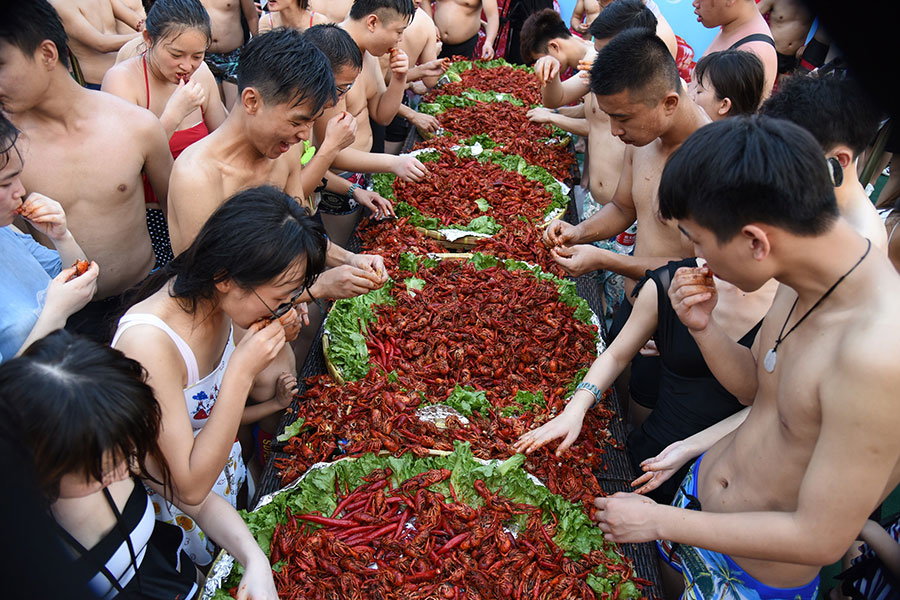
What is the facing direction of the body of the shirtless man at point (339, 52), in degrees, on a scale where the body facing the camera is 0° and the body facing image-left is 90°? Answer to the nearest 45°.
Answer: approximately 270°

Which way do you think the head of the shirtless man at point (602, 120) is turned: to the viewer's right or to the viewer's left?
to the viewer's left

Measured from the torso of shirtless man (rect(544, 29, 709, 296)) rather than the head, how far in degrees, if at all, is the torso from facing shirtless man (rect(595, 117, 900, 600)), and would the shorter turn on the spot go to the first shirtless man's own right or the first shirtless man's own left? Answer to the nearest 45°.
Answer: approximately 45° to the first shirtless man's own left

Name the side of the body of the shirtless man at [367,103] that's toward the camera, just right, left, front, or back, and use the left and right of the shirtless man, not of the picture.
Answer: right

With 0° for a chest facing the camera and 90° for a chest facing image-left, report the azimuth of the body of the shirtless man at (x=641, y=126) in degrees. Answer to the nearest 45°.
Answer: approximately 45°

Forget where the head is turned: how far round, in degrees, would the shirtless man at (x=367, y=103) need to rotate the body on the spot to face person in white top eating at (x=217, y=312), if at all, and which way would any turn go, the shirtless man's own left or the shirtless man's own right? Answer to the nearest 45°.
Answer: approximately 90° to the shirtless man's own right

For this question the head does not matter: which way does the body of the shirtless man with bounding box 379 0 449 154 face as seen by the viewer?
to the viewer's right

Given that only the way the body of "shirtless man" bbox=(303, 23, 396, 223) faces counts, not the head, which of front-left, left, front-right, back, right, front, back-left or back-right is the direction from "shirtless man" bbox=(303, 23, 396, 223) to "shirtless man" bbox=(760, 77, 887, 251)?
front-right

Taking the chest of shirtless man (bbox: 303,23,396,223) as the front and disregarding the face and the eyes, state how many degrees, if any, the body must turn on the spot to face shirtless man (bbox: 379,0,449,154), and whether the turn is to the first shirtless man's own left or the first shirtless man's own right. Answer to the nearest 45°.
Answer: approximately 90° to the first shirtless man's own left
